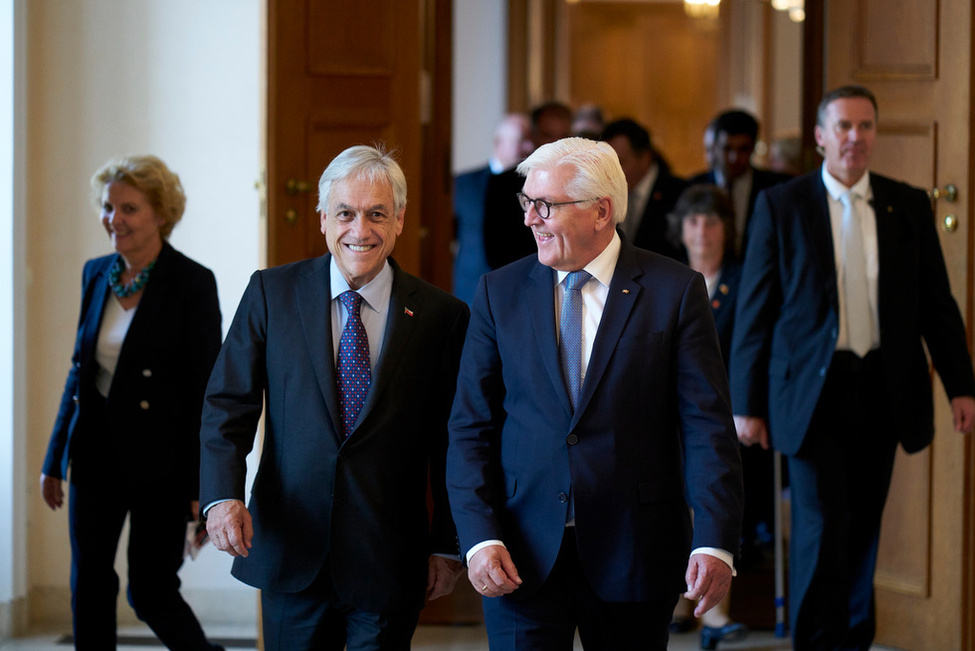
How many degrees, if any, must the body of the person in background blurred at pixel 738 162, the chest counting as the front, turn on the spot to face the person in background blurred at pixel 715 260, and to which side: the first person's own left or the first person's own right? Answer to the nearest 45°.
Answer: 0° — they already face them

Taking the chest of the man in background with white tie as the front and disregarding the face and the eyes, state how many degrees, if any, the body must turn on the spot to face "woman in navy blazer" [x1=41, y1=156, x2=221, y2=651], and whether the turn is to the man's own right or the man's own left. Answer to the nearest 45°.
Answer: approximately 45° to the man's own right

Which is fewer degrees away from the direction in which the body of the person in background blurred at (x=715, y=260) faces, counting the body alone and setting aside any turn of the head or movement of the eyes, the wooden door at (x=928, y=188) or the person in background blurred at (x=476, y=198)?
the wooden door

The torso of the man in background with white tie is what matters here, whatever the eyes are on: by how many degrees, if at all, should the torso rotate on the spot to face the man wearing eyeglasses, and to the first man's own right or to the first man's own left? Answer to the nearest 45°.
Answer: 0° — they already face them

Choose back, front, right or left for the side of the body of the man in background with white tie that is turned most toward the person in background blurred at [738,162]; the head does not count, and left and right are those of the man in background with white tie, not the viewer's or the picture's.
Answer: back

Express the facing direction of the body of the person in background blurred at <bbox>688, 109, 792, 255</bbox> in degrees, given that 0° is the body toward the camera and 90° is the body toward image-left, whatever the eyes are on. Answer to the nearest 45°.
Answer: approximately 0°

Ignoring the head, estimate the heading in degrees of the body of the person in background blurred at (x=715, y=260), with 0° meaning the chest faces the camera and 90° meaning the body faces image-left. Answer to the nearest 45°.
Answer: approximately 0°

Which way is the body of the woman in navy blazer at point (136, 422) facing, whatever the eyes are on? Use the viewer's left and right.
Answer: facing the viewer and to the left of the viewer

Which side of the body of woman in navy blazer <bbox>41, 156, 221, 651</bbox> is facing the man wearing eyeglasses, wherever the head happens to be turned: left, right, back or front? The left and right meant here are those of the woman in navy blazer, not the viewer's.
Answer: left

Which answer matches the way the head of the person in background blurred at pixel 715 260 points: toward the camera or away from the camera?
toward the camera

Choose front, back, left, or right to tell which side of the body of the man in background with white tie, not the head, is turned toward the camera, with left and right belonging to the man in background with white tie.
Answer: front

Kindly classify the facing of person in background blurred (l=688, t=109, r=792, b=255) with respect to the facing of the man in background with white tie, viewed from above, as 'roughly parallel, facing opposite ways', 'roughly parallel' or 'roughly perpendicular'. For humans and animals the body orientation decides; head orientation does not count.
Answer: roughly parallel

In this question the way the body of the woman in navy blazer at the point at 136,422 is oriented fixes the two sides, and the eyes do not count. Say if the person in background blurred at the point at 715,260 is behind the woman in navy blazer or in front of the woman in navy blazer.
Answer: behind
